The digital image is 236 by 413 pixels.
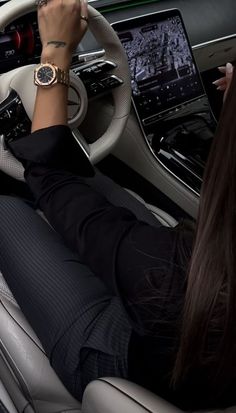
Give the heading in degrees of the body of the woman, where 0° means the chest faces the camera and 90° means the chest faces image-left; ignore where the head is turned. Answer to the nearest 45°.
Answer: approximately 135°

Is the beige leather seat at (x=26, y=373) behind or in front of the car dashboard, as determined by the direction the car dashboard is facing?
in front

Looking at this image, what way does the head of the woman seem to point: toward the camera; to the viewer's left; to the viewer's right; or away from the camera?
away from the camera

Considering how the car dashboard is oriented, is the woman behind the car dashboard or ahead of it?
ahead

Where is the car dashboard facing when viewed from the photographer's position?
facing the viewer

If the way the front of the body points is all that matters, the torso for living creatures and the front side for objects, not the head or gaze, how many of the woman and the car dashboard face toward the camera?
1
